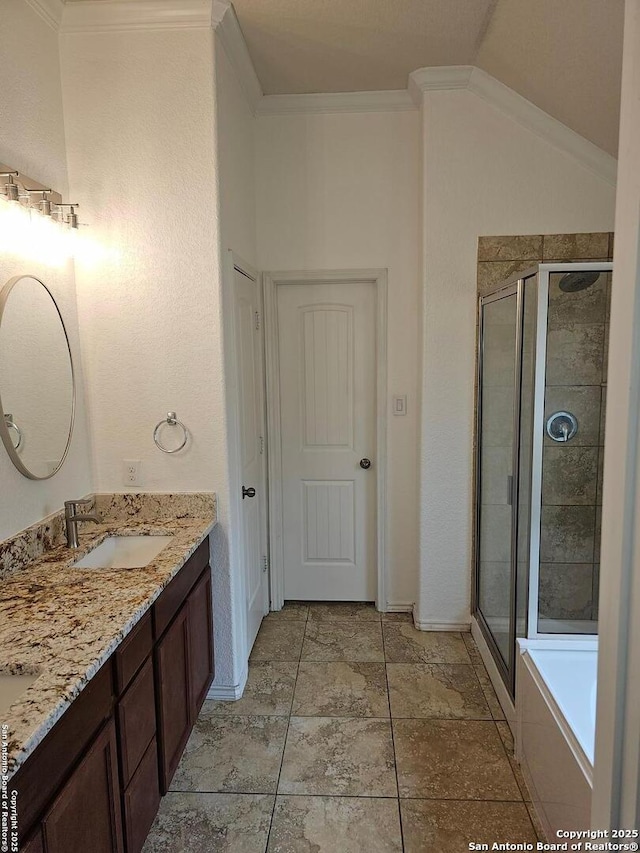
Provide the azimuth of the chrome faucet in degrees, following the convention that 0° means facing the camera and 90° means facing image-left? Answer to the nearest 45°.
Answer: approximately 270°

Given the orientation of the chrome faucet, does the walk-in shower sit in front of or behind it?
in front

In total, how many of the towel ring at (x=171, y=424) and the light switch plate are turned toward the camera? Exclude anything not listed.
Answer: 2

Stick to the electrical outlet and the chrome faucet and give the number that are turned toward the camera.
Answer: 1

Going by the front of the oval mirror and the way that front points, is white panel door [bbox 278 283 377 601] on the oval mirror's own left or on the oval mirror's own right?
on the oval mirror's own left

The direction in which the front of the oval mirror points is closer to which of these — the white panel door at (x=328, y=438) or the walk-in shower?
the walk-in shower
